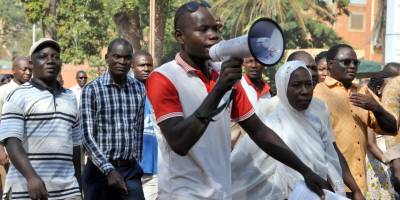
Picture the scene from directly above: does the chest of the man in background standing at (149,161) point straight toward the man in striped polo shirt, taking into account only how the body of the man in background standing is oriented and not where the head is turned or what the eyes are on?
no

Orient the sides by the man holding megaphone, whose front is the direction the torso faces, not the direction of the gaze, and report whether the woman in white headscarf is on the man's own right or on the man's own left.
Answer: on the man's own left

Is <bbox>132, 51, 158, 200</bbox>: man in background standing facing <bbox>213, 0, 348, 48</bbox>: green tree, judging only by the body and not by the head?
no

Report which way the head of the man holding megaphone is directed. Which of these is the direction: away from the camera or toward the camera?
toward the camera

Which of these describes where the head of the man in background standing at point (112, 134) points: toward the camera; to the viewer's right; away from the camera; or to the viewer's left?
toward the camera

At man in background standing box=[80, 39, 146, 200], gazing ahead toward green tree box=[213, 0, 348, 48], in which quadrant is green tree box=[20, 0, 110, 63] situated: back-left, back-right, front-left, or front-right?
front-left

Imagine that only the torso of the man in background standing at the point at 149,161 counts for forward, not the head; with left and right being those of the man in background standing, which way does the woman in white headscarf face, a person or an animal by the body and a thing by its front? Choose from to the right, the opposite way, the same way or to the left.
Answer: the same way

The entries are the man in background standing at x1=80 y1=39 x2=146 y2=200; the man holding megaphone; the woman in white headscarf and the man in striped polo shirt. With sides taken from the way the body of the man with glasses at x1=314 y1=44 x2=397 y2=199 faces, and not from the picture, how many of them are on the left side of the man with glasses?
0

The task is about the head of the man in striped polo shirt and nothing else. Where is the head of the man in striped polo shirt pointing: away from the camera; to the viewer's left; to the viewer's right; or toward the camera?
toward the camera

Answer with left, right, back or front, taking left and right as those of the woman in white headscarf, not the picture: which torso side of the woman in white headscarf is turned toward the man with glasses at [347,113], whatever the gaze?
left

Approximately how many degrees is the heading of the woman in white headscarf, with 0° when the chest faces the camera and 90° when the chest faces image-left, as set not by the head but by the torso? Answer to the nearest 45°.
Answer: approximately 315°

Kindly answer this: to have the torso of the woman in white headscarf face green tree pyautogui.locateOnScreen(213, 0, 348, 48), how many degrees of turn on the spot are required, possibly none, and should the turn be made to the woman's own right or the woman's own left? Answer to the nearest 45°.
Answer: approximately 135° to the woman's own left

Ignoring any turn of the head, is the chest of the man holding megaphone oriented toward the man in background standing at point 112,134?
no

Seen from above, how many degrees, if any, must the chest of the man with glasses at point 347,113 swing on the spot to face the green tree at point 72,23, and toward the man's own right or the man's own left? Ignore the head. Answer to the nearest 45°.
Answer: approximately 180°

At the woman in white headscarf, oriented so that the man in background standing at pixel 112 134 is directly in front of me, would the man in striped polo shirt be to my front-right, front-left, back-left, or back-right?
front-left
